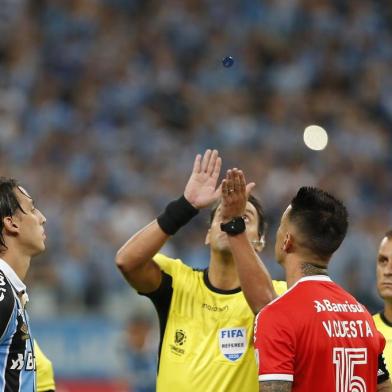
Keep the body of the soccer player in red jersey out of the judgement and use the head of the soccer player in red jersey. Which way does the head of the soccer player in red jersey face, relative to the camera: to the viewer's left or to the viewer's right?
to the viewer's left

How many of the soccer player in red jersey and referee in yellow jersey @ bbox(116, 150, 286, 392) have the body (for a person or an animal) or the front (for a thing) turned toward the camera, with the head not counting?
1

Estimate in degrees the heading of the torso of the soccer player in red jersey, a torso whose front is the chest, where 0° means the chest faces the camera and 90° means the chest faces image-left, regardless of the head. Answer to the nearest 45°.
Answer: approximately 135°

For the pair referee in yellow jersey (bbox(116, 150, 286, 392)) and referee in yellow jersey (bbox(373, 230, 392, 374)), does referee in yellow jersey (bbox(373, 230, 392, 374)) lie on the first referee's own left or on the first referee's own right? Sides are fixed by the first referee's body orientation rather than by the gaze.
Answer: on the first referee's own left

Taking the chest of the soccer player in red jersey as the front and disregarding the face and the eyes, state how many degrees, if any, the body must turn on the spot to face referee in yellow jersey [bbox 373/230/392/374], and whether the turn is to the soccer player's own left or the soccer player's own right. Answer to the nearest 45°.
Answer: approximately 45° to the soccer player's own right

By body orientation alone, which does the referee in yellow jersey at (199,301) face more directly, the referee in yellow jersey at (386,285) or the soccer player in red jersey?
the soccer player in red jersey

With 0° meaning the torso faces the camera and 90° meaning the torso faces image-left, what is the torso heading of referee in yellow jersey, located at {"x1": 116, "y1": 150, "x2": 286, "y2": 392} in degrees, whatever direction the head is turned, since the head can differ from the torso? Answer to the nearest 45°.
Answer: approximately 0°
